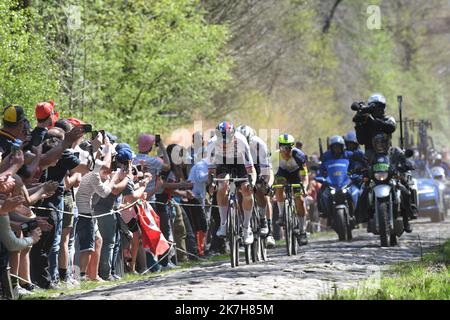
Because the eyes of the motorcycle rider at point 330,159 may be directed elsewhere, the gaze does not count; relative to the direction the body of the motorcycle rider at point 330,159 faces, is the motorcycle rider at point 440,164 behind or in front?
behind

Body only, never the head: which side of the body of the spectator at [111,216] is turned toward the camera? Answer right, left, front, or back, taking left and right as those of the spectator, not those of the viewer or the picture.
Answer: right

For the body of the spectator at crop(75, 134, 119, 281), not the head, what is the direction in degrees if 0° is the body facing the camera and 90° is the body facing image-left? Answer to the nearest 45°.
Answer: approximately 270°

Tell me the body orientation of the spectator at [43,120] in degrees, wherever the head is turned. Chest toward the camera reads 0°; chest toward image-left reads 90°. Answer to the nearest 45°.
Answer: approximately 270°

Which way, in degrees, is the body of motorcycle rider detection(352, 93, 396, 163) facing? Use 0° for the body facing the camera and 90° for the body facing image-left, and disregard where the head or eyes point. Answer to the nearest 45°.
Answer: approximately 45°

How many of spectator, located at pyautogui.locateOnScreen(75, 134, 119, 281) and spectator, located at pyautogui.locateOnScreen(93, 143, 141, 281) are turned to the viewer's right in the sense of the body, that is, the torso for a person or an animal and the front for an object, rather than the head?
2
